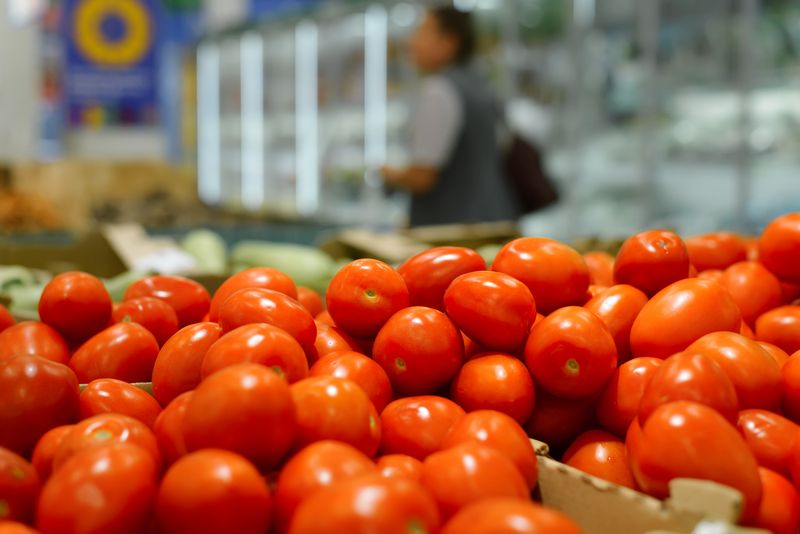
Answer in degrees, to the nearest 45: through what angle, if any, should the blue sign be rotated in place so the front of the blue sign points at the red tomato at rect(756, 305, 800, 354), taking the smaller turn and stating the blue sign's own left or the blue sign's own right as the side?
0° — it already faces it

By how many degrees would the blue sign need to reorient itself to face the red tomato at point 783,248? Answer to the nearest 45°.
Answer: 0° — it already faces it

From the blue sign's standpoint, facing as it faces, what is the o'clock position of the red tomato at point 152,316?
The red tomato is roughly at 12 o'clock from the blue sign.

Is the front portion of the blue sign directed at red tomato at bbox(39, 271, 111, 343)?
yes

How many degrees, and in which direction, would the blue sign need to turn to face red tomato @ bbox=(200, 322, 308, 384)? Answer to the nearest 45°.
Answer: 0° — it already faces it

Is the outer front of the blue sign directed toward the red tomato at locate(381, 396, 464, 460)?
yes

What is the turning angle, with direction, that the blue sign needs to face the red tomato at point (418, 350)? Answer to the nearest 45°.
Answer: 0° — it already faces it

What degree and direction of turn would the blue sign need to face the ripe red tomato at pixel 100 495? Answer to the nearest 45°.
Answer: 0° — it already faces it

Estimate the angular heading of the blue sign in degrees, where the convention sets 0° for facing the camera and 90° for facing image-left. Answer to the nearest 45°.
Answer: approximately 0°

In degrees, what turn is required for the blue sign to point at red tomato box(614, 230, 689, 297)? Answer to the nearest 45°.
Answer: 0° — it already faces it

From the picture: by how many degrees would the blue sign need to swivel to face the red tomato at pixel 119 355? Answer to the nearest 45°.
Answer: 0° — it already faces it

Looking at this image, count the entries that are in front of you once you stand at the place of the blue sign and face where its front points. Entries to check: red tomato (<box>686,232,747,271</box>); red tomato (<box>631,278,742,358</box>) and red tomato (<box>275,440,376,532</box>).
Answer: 3
